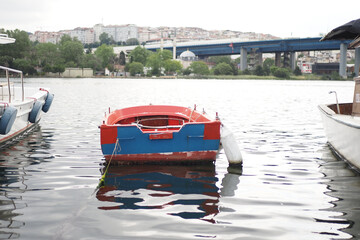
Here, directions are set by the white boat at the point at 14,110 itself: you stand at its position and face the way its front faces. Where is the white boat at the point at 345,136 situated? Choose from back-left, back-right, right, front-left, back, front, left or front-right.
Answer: right

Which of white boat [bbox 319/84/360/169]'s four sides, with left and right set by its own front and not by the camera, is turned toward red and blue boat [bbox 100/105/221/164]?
left

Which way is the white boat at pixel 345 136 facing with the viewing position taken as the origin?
facing away from the viewer and to the left of the viewer

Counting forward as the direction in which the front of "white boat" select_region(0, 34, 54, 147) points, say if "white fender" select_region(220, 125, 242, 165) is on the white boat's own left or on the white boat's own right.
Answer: on the white boat's own right

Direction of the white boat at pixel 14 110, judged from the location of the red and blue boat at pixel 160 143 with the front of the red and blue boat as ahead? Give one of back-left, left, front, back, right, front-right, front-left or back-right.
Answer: front-left

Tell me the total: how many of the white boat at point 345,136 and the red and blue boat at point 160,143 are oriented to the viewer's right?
0

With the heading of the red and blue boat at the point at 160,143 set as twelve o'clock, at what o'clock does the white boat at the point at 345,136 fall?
The white boat is roughly at 3 o'clock from the red and blue boat.

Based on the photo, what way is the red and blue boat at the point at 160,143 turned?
away from the camera

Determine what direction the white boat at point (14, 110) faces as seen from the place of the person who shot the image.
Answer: facing away from the viewer and to the right of the viewer
